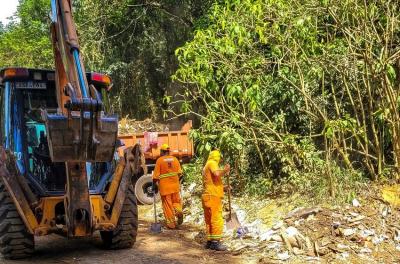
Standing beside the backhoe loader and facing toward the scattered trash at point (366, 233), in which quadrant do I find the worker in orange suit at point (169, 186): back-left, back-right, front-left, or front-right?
front-left

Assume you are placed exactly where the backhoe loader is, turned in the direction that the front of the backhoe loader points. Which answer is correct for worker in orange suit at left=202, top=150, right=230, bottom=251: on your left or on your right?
on your right

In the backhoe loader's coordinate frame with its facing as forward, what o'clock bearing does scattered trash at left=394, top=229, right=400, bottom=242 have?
The scattered trash is roughly at 3 o'clock from the backhoe loader.

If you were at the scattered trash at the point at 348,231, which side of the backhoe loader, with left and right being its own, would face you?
right

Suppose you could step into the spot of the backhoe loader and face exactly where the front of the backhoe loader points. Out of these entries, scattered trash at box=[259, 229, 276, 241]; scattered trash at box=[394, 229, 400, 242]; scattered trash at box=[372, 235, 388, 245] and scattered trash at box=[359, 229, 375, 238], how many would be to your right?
4

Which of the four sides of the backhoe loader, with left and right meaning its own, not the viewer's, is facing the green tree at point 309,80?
right
